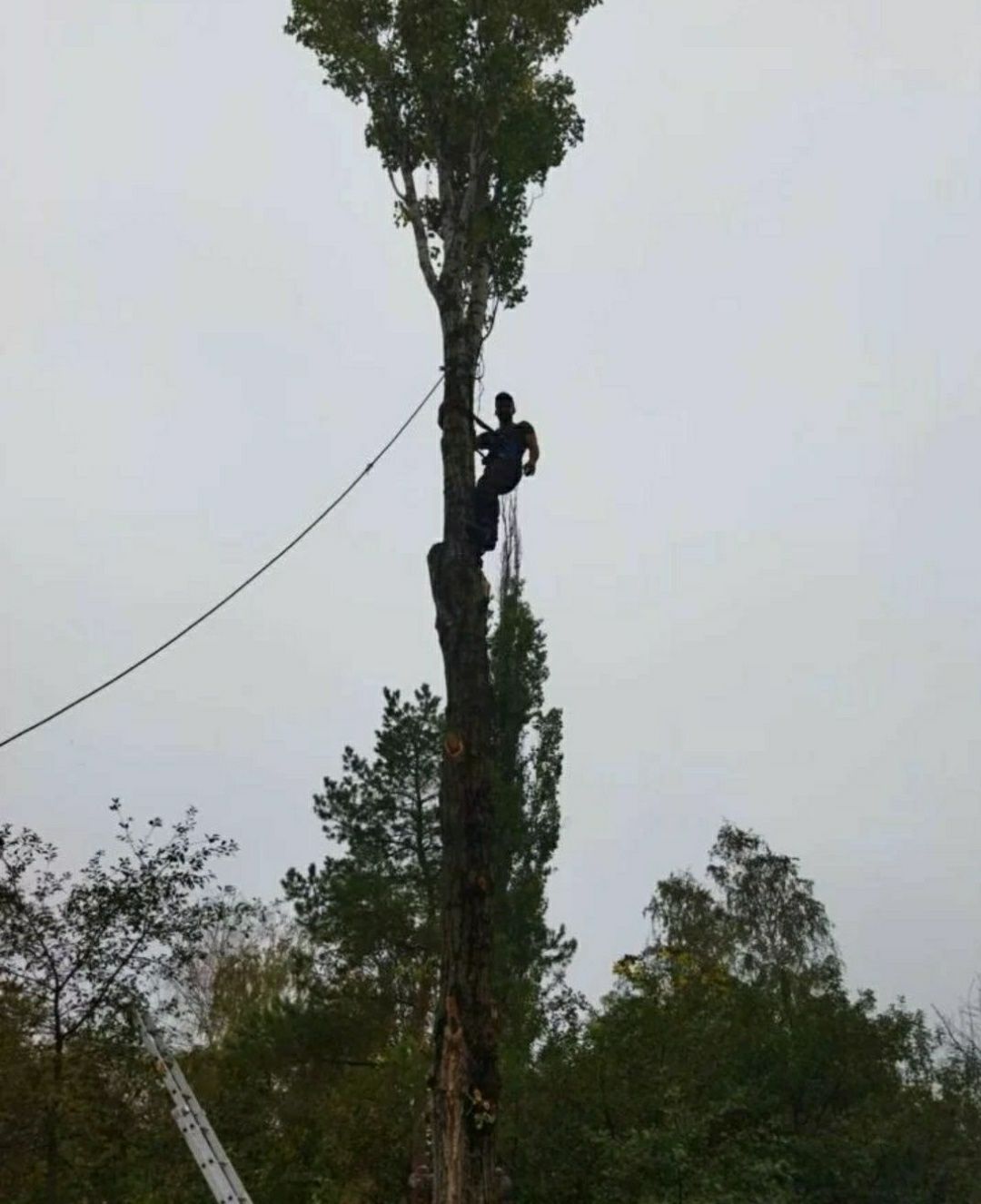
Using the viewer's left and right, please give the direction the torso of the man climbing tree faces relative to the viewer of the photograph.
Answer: facing the viewer and to the left of the viewer

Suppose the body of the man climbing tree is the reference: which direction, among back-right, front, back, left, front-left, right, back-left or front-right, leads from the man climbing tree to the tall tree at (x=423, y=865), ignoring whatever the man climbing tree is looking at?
back-right
